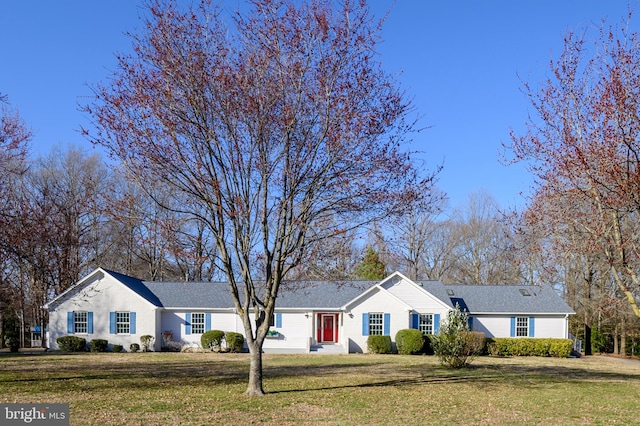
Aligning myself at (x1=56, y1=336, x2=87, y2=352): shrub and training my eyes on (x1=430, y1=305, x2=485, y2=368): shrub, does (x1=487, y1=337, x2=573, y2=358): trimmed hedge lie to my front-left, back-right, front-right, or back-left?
front-left

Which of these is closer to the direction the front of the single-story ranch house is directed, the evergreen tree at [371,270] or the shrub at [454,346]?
the shrub

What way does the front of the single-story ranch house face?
toward the camera
